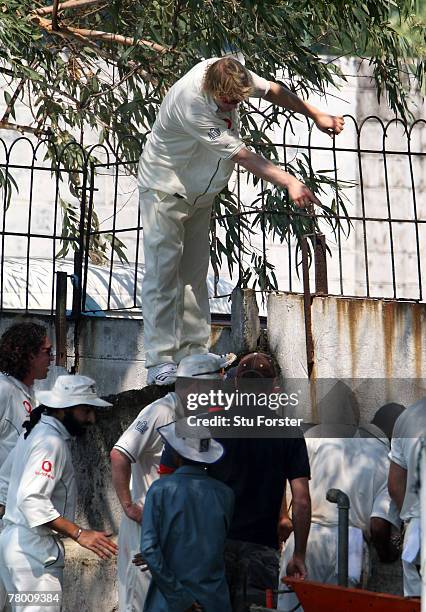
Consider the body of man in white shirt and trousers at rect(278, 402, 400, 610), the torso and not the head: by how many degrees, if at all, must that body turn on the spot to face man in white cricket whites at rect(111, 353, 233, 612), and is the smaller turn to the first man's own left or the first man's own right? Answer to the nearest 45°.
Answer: approximately 90° to the first man's own left

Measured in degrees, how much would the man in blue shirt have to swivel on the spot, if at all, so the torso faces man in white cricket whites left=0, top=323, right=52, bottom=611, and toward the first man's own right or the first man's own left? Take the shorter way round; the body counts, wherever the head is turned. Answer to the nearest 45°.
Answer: approximately 45° to the first man's own left

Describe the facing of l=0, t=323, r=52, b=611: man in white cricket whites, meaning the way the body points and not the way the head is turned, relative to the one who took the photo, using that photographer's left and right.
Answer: facing to the right of the viewer

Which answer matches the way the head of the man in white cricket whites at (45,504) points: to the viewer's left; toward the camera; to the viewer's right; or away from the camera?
to the viewer's right

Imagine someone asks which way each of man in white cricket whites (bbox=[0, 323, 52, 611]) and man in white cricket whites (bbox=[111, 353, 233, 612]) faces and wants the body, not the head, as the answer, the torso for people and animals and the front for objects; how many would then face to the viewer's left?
0

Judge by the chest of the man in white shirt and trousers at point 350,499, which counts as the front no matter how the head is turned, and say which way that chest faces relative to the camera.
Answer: away from the camera

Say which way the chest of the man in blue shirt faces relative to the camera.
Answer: away from the camera

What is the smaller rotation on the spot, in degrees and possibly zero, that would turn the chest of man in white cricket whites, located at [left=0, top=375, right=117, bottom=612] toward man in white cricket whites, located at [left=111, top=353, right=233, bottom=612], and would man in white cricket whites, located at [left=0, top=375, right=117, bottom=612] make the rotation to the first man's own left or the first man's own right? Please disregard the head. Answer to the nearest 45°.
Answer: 0° — they already face them

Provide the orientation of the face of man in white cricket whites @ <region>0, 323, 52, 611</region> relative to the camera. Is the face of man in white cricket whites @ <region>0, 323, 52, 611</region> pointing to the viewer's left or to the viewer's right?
to the viewer's right

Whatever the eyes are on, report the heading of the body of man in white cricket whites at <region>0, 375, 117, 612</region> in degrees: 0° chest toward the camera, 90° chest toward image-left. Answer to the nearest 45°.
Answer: approximately 270°
